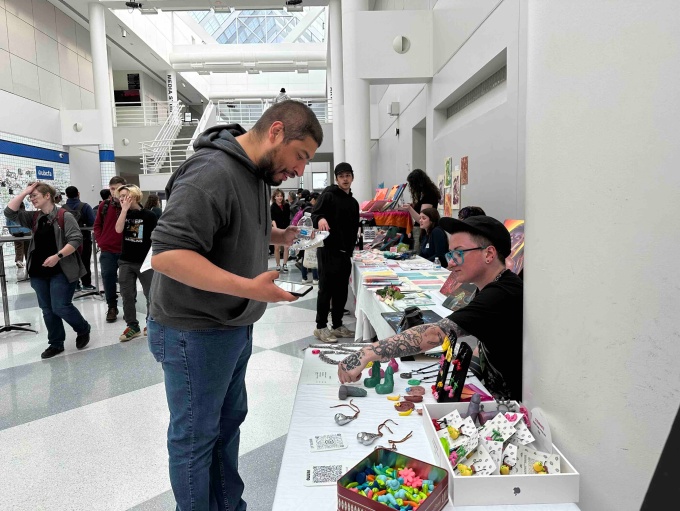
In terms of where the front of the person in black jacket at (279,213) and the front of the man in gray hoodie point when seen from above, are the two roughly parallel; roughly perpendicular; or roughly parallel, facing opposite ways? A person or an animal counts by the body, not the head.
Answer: roughly perpendicular

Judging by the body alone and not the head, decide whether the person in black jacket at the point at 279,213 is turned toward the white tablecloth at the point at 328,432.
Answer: yes

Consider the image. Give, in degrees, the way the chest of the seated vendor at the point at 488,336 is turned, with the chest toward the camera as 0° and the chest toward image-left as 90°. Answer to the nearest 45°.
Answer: approximately 90°

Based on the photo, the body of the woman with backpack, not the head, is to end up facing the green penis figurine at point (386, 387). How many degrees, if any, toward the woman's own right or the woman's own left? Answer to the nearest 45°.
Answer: approximately 45° to the woman's own left

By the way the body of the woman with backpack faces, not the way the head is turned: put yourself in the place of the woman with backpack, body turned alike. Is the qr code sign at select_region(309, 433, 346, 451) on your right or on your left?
on your left

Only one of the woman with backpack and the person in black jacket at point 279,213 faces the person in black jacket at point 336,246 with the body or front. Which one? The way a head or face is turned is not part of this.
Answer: the person in black jacket at point 279,213

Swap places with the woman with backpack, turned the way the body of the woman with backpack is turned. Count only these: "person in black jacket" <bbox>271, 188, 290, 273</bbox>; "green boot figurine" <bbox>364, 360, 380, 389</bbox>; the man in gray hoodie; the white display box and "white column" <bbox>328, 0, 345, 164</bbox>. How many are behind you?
2

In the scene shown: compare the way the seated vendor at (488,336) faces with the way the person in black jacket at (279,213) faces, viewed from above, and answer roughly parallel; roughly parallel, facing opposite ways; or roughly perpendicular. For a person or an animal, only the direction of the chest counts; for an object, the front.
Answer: roughly perpendicular

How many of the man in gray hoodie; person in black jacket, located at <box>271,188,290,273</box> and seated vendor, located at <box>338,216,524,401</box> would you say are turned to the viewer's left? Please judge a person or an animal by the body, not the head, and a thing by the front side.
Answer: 1

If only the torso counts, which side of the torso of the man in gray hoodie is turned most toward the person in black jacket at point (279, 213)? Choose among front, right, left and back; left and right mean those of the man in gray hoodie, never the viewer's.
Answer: left

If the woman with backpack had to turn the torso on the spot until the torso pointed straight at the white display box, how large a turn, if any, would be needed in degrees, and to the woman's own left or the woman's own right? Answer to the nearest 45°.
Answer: approximately 45° to the woman's own left

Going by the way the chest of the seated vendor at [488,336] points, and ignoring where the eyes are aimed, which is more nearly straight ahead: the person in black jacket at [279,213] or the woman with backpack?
the woman with backpack

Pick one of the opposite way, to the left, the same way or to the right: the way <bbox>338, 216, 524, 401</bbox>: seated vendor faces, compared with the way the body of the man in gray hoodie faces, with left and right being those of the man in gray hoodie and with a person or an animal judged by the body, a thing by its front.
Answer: the opposite way
